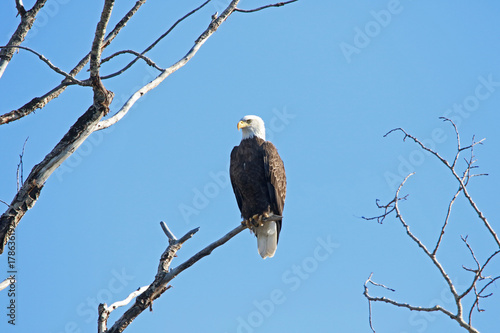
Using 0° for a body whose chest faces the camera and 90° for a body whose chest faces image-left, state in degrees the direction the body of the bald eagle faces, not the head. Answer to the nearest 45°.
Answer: approximately 45°

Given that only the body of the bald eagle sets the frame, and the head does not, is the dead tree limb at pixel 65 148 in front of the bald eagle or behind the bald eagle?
in front

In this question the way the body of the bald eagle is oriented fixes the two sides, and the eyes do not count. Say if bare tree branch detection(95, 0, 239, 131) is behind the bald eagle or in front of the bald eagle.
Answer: in front
